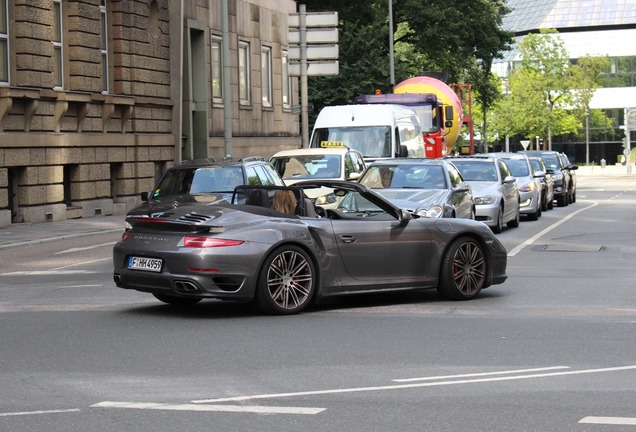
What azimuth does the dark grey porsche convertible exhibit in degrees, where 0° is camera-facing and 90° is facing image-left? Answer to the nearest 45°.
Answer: approximately 225°

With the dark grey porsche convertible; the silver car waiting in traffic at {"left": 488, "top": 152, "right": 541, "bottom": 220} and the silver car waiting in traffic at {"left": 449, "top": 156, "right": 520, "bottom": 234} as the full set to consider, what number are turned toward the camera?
2

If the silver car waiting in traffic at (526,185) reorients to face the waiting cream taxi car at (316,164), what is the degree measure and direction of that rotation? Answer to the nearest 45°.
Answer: approximately 45° to its right

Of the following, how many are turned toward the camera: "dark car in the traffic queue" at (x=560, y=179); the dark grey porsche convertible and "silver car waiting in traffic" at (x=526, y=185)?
2

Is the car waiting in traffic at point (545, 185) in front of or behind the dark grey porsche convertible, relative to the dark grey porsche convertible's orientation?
in front

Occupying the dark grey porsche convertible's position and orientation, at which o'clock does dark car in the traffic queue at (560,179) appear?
The dark car in the traffic queue is roughly at 11 o'clock from the dark grey porsche convertible.

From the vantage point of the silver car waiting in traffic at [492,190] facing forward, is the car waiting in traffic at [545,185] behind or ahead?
behind

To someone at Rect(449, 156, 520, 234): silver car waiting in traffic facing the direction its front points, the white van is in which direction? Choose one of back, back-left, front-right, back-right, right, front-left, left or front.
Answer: back-right

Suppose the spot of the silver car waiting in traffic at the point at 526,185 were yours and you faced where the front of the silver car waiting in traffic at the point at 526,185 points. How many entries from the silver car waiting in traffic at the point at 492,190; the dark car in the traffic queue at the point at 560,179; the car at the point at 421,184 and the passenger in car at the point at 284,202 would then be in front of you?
3

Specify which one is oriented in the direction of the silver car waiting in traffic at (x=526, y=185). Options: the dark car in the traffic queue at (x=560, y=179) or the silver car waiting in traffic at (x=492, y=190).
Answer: the dark car in the traffic queue at (x=560, y=179)

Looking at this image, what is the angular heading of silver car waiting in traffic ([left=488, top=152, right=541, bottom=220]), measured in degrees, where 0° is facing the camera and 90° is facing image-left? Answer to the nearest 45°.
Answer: approximately 0°

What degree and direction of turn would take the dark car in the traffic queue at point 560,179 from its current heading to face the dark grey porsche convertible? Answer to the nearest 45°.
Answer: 0° — it already faces it

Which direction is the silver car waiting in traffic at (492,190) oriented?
toward the camera

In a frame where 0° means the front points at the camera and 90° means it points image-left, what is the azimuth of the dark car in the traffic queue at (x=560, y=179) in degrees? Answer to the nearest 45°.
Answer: approximately 0°

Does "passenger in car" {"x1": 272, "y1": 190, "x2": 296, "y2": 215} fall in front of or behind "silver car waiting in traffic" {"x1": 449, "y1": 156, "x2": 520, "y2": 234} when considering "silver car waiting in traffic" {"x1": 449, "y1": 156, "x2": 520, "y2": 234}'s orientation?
in front

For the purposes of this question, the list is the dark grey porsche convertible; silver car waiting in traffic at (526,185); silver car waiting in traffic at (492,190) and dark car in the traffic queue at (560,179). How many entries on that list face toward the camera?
3
